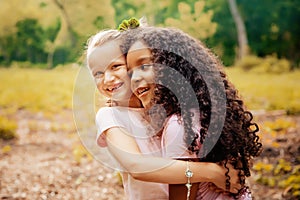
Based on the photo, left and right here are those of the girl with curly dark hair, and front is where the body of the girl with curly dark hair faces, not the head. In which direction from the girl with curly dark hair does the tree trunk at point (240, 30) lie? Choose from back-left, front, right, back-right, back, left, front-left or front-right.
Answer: right

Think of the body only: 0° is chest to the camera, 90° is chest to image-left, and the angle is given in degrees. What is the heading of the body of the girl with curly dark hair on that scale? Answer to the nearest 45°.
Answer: approximately 90°

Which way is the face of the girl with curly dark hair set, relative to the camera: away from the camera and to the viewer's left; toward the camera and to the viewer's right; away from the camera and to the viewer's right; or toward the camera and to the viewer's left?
toward the camera and to the viewer's left
